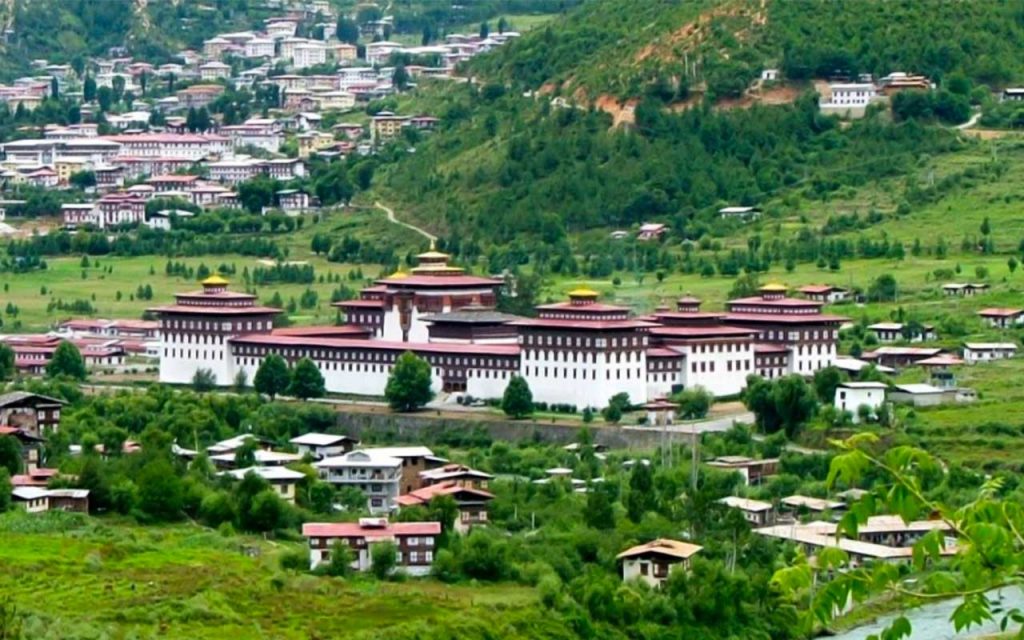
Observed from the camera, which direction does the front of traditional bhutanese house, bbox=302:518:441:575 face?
facing the viewer

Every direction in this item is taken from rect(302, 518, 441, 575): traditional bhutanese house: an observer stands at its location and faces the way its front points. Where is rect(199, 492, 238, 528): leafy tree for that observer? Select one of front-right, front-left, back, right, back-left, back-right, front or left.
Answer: back-right

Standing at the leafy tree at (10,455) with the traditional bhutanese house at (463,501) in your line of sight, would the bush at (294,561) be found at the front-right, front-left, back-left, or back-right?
front-right

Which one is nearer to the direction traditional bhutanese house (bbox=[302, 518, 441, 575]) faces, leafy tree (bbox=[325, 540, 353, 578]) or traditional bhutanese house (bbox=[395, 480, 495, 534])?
the leafy tree

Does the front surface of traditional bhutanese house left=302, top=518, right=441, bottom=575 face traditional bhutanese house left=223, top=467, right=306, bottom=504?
no

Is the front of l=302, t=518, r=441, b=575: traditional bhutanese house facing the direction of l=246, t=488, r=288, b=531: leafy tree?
no

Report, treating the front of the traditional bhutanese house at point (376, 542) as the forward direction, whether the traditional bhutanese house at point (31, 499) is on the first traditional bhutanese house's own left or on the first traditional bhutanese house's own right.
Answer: on the first traditional bhutanese house's own right

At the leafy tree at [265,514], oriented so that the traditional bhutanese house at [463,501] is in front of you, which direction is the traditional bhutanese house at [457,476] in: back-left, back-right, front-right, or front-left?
front-left

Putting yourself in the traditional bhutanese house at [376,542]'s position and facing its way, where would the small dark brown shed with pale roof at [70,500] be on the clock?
the small dark brown shed with pale roof at [70,500] is roughly at 4 o'clock from the traditional bhutanese house at [376,542].

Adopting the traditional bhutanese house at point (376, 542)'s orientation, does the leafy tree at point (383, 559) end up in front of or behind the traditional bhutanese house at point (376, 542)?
in front

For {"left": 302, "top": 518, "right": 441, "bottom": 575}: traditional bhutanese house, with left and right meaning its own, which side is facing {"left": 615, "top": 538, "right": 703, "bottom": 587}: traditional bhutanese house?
left

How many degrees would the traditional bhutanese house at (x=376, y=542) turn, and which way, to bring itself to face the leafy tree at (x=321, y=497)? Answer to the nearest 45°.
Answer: approximately 180°

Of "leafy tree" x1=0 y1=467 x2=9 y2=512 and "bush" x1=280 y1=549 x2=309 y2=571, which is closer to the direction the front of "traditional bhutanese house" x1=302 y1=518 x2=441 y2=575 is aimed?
the bush

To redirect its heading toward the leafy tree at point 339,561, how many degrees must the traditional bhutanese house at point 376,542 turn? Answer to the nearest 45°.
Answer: approximately 45° to its right

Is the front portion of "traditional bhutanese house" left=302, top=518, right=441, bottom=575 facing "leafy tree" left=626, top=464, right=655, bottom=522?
no

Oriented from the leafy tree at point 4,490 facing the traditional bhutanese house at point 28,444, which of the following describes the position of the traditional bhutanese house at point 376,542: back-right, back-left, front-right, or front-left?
back-right
